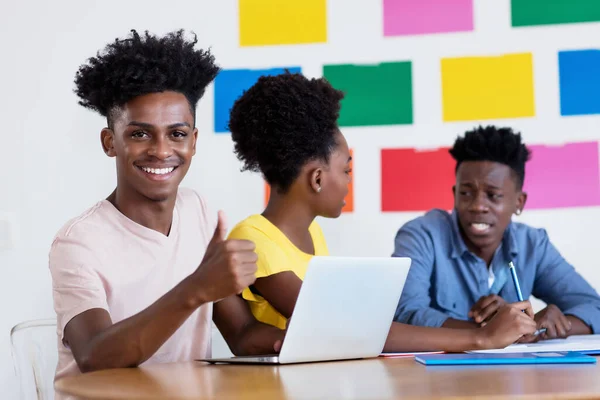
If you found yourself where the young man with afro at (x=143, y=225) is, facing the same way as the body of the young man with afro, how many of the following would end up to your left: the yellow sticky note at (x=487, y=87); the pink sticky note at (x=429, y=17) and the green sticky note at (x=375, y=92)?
3

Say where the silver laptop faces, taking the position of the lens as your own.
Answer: facing away from the viewer and to the left of the viewer

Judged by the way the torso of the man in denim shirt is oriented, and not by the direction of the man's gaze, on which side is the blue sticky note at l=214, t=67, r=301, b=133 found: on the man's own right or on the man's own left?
on the man's own right

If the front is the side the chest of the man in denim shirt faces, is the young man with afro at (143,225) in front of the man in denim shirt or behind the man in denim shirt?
in front

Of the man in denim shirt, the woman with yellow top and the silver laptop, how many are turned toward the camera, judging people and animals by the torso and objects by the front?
1

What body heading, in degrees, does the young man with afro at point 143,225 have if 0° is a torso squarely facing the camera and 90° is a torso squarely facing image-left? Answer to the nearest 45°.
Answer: approximately 315°

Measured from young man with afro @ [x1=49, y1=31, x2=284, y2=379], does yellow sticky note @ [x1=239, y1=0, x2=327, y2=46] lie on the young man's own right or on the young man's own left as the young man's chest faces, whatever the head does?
on the young man's own left

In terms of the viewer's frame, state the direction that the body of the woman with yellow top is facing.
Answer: to the viewer's right

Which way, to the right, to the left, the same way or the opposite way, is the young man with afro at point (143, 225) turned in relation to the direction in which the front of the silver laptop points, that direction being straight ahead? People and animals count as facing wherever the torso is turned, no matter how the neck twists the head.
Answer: the opposite way
